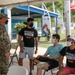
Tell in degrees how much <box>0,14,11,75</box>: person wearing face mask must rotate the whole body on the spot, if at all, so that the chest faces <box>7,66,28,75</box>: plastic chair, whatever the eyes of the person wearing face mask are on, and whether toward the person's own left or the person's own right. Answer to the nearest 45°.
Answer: approximately 90° to the person's own right

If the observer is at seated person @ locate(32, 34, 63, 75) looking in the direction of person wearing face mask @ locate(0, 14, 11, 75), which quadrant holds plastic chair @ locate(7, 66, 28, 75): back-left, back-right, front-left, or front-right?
front-left

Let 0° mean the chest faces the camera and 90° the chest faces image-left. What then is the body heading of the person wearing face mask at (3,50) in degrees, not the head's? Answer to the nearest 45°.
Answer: approximately 270°

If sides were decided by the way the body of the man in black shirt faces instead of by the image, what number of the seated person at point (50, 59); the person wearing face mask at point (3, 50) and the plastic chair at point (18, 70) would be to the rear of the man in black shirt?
0

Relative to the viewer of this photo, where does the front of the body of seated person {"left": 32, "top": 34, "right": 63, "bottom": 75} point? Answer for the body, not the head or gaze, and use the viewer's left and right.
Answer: facing the viewer and to the left of the viewer

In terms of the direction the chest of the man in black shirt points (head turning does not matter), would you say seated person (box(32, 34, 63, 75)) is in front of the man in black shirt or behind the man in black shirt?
in front

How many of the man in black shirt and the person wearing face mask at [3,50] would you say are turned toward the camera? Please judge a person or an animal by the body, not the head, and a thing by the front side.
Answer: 1

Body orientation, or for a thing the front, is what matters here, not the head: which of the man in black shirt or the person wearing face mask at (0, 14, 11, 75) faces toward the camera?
the man in black shirt

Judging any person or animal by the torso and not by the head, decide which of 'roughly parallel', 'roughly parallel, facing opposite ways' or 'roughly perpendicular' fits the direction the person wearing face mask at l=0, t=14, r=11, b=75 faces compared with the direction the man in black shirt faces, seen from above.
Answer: roughly perpendicular

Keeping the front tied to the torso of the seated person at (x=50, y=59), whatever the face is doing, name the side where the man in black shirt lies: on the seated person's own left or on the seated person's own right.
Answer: on the seated person's own right

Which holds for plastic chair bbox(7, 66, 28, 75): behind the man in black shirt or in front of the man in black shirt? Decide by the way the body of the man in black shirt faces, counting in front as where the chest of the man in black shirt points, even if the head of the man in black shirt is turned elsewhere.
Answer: in front

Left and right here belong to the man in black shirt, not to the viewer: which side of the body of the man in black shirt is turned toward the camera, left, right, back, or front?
front
